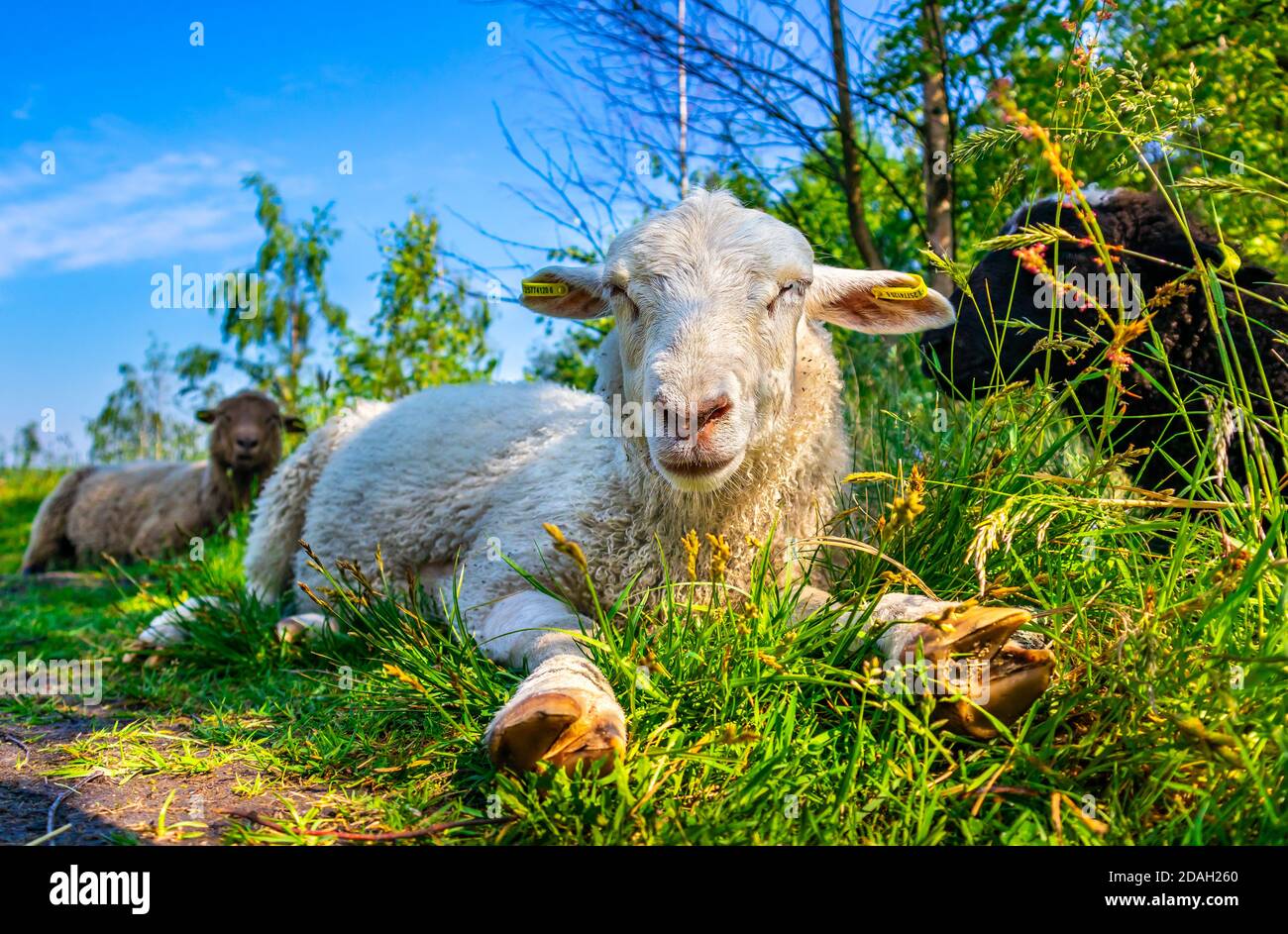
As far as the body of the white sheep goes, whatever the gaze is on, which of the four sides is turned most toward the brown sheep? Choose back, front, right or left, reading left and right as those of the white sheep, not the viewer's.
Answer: back

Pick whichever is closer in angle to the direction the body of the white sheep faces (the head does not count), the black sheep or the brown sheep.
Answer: the black sheep

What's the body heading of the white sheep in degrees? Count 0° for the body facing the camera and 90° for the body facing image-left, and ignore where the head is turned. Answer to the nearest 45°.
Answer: approximately 315°
